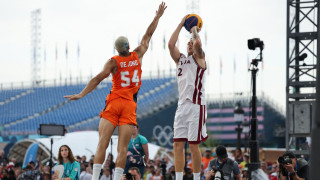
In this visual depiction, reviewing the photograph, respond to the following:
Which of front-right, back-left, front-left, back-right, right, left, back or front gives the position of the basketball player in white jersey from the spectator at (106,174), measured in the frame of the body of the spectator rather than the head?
front

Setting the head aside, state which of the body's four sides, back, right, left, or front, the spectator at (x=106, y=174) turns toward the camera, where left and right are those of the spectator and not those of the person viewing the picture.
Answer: front

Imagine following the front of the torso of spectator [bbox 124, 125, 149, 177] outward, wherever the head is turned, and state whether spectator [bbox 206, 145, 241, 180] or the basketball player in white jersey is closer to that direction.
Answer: the basketball player in white jersey

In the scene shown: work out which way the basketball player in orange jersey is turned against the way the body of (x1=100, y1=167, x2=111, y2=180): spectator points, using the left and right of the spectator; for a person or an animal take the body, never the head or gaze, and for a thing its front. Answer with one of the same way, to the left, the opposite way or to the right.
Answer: the opposite way

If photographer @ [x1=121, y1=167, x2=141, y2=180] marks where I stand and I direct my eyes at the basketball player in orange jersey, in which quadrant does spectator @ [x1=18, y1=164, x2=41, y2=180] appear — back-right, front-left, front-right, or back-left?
back-right

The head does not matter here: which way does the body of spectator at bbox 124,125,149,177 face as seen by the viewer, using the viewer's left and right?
facing the viewer and to the left of the viewer

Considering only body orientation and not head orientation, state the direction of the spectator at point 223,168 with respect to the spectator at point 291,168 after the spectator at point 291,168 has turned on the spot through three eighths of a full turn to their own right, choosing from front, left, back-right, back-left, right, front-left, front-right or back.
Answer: front-left

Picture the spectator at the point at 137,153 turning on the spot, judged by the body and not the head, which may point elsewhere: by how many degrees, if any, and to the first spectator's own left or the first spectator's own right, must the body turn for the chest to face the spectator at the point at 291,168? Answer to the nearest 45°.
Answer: approximately 90° to the first spectator's own left

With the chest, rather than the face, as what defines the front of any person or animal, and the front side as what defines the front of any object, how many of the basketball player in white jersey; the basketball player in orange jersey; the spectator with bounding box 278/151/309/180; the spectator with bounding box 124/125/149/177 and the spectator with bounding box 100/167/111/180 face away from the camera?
1

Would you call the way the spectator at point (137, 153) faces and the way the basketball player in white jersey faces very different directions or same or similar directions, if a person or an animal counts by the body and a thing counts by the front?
same or similar directions

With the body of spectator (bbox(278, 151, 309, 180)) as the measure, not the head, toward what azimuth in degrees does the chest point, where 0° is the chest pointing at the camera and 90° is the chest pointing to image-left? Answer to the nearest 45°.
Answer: approximately 45°

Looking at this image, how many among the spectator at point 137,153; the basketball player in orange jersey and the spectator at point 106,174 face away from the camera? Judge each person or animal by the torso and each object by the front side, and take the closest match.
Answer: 1

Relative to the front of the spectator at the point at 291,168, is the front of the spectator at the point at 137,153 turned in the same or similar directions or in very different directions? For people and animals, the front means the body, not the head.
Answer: same or similar directions

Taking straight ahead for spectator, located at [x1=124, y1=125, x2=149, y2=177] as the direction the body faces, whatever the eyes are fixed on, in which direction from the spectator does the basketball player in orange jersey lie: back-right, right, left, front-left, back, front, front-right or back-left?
front-left

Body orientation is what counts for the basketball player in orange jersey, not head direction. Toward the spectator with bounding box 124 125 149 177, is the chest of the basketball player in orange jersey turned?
yes
